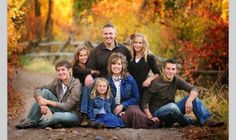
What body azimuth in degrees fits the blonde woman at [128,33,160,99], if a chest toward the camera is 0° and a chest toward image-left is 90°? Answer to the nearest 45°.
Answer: approximately 45°

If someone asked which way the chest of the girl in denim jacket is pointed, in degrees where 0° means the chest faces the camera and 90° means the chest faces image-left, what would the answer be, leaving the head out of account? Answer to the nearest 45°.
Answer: approximately 0°
